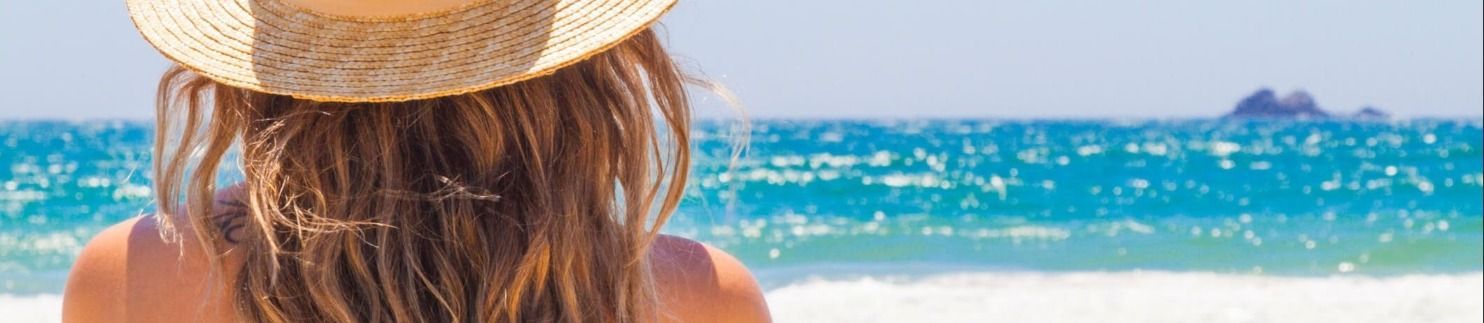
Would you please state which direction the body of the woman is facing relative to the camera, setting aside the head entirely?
away from the camera

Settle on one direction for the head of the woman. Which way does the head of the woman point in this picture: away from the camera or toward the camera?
away from the camera
